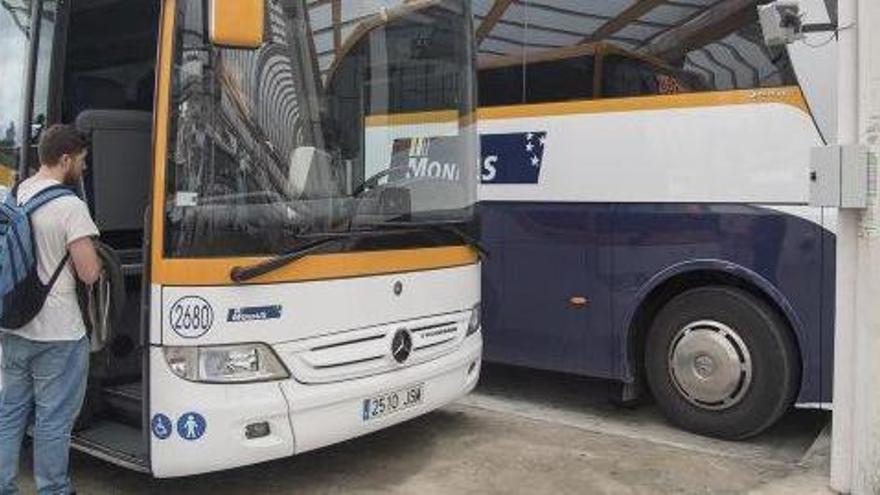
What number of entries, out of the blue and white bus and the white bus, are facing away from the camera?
0

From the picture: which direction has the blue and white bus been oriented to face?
to the viewer's right

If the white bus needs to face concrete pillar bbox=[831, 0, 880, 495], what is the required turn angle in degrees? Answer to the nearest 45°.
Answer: approximately 45° to its left

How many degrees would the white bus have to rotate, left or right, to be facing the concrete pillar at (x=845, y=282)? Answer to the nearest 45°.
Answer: approximately 45° to its left

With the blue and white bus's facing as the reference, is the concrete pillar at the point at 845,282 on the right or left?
on its right
